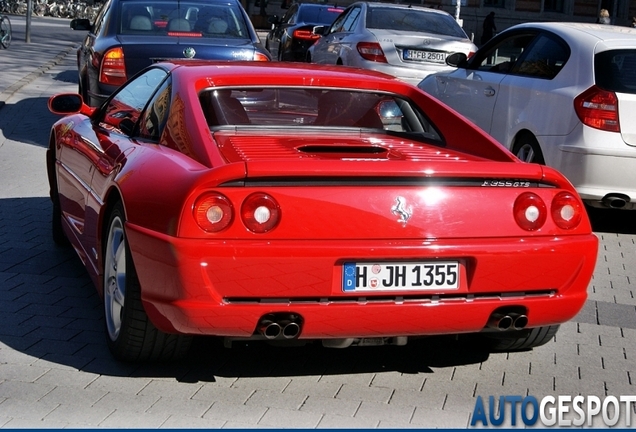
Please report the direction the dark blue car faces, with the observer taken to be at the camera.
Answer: facing away from the viewer

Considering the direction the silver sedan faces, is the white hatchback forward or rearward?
rearward

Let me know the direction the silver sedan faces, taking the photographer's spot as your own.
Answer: facing away from the viewer and to the left of the viewer

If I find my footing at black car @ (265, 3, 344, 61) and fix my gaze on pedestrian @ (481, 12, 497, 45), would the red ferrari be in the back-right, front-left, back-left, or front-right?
back-right

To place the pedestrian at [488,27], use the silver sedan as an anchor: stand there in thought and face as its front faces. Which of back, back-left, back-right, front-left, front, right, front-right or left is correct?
front-right

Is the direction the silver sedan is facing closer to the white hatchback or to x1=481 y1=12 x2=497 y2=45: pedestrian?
the pedestrian

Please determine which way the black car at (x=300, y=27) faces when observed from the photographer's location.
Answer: facing away from the viewer and to the left of the viewer

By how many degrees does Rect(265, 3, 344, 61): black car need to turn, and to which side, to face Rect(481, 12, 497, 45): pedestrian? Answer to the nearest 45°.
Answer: approximately 45° to its right

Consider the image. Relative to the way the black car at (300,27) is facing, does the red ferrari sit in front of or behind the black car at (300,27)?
behind

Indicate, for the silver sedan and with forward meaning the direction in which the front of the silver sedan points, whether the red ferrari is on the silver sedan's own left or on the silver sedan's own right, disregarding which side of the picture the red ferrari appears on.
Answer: on the silver sedan's own left

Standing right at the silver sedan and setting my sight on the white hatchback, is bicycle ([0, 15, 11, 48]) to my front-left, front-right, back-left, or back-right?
back-right

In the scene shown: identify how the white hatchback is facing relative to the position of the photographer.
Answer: facing away from the viewer and to the left of the viewer
